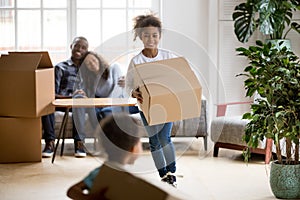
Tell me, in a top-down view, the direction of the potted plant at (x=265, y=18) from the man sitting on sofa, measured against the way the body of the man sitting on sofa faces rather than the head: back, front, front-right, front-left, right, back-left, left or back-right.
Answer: left

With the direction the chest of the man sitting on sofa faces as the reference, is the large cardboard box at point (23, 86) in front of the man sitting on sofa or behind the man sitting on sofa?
in front

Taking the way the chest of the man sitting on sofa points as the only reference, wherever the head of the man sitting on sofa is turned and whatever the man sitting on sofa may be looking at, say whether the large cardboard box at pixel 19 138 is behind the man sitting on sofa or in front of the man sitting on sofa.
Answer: in front

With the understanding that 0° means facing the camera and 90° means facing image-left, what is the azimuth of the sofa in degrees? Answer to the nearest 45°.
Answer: approximately 0°
